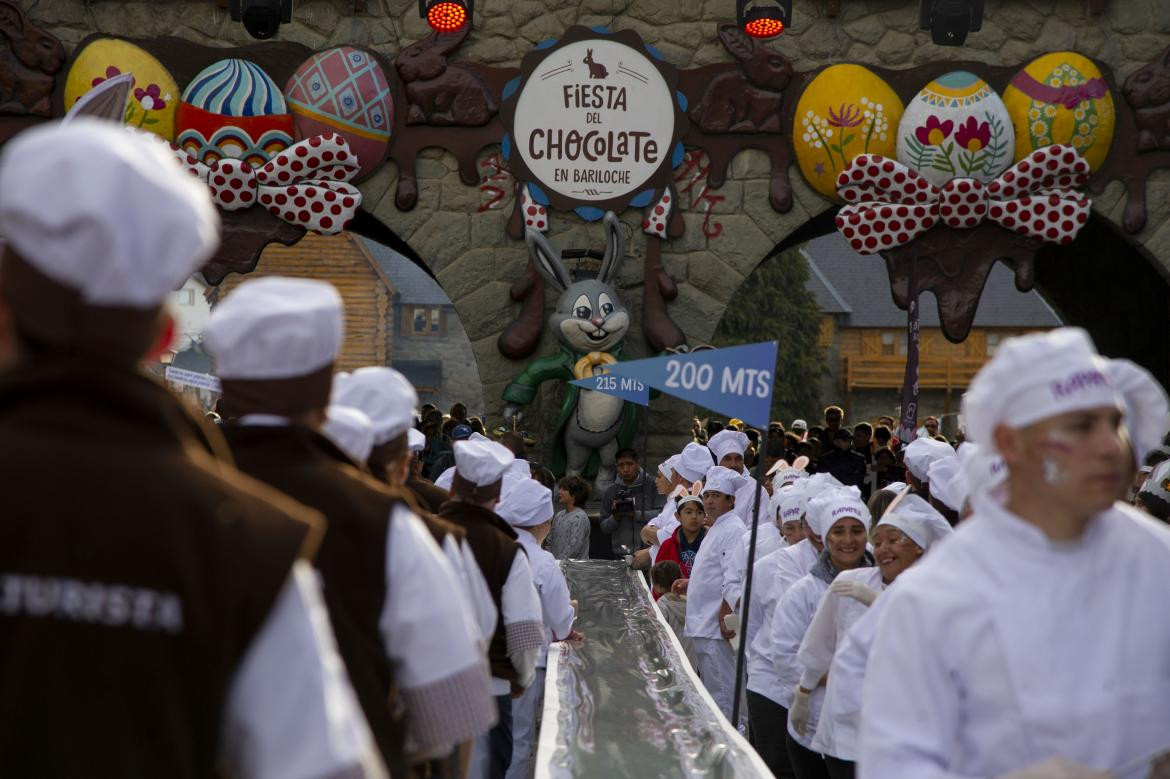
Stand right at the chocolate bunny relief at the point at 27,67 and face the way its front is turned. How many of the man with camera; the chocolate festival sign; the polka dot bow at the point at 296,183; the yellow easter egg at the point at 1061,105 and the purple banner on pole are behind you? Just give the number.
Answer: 0

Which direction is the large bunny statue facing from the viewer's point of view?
toward the camera

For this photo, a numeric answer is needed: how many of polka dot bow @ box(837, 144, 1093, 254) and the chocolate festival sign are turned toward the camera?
2

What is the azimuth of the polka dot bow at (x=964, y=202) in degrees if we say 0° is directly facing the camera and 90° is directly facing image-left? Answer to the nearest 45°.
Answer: approximately 0°

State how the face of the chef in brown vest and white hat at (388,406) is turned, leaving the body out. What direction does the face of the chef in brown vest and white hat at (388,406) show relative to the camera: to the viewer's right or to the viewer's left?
to the viewer's right

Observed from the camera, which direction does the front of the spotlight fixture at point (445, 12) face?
facing the viewer

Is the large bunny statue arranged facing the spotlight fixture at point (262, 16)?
no

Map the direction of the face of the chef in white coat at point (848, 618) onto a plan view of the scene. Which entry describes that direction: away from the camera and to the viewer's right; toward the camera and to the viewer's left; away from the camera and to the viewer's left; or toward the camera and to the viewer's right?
toward the camera and to the viewer's left

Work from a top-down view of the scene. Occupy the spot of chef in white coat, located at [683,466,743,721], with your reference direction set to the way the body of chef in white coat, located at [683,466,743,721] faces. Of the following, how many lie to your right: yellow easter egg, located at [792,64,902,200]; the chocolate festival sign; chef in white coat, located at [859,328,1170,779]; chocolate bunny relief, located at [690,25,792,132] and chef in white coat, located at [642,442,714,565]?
4

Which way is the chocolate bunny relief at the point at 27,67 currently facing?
to the viewer's right

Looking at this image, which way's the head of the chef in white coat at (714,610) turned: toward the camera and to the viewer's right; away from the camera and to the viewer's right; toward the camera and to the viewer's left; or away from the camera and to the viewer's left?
toward the camera and to the viewer's left

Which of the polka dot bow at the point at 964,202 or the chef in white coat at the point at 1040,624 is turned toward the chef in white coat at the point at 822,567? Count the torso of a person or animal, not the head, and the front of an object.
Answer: the polka dot bow

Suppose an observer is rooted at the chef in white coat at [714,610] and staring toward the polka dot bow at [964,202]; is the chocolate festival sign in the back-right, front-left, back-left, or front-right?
front-left

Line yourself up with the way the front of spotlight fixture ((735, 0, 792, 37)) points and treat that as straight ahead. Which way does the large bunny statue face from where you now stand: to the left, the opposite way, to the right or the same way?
the same way

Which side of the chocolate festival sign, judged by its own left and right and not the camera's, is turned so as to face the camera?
front
